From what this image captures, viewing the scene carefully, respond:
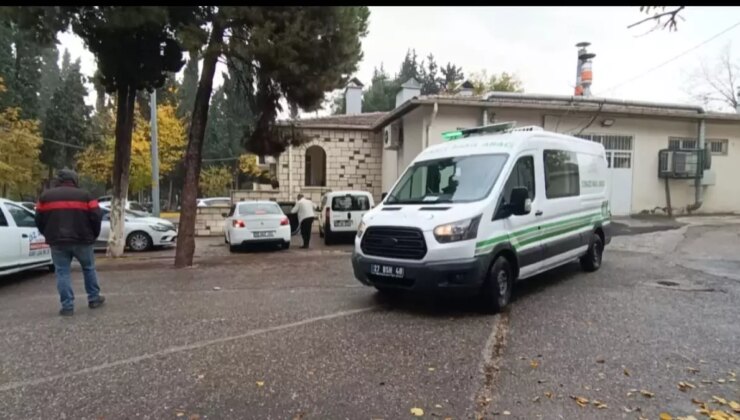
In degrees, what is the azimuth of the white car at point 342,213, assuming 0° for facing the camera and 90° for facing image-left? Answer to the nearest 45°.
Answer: approximately 180°

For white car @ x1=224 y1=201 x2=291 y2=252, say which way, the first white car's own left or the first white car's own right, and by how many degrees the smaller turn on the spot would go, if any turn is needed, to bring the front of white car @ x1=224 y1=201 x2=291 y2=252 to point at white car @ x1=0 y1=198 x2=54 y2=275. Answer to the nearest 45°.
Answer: approximately 135° to the first white car's own left

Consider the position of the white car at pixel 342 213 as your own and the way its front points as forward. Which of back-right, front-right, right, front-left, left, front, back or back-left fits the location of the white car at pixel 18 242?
back-left

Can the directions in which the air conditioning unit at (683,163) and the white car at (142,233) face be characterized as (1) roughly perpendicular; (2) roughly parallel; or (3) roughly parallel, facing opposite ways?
roughly perpendicular

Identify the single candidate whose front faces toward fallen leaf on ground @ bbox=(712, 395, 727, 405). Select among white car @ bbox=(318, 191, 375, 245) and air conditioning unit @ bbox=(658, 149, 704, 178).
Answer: the air conditioning unit

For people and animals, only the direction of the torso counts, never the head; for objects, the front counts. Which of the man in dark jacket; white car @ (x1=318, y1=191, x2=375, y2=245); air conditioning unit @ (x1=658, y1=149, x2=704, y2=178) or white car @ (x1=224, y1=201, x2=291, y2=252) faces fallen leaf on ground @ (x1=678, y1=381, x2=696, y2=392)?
the air conditioning unit

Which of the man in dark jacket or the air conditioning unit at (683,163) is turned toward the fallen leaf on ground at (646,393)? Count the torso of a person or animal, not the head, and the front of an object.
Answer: the air conditioning unit

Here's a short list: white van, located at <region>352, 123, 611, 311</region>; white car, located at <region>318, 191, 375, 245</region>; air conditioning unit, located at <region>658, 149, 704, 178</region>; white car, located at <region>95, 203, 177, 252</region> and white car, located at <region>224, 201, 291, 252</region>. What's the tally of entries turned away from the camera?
2

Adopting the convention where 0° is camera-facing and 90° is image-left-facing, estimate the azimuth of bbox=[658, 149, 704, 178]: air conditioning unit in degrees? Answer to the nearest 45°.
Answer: approximately 0°

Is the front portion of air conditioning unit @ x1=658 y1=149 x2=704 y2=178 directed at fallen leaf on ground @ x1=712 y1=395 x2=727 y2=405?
yes

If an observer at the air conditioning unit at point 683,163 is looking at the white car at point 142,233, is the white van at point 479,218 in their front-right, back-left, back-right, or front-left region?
front-left

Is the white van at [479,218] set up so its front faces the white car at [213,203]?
no

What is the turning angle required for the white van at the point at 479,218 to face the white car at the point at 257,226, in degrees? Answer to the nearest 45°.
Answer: approximately 90° to its right

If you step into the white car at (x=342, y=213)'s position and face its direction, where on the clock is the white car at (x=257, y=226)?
the white car at (x=257, y=226) is roughly at 8 o'clock from the white car at (x=342, y=213).

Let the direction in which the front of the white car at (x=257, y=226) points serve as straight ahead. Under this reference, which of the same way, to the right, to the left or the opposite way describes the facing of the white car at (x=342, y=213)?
the same way

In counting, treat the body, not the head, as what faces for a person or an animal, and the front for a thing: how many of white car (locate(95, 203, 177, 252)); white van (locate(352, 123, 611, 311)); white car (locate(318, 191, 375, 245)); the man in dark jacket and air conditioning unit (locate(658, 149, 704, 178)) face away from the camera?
2

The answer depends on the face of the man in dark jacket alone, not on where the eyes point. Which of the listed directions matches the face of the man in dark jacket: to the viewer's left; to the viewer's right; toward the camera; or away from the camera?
away from the camera

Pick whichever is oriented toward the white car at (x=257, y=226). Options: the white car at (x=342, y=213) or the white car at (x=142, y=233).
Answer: the white car at (x=142, y=233)

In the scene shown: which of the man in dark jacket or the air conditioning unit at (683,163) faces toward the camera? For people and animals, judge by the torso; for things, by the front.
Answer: the air conditioning unit

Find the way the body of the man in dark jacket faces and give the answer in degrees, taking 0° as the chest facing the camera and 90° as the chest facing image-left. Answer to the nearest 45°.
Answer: approximately 180°
